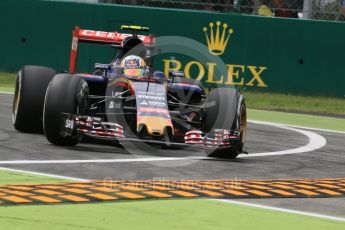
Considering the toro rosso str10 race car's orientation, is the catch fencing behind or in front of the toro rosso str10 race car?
behind

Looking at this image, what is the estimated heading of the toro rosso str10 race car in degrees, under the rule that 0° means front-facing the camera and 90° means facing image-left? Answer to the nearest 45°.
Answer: approximately 0°
